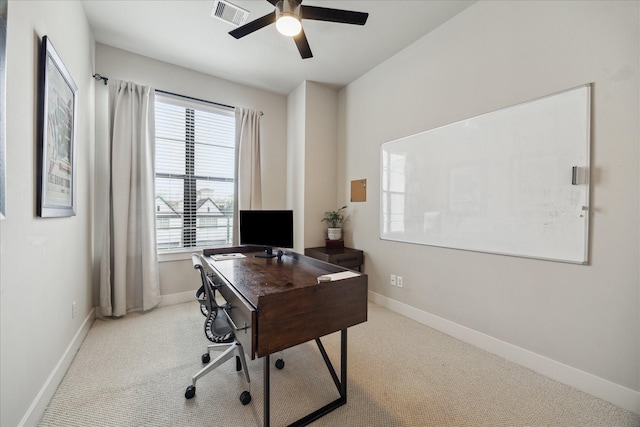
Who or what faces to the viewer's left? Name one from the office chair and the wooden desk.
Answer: the wooden desk

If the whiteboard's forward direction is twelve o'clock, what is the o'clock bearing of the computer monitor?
The computer monitor is roughly at 1 o'clock from the whiteboard.

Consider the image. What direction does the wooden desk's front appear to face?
to the viewer's left

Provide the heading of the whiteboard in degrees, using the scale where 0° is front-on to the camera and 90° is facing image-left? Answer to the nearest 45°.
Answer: approximately 45°

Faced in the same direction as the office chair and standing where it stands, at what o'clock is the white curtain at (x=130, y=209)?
The white curtain is roughly at 8 o'clock from the office chair.

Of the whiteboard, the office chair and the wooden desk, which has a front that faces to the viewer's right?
the office chair

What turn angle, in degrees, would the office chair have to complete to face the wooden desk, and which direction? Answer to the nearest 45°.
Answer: approximately 45° to its right

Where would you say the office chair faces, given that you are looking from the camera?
facing to the right of the viewer

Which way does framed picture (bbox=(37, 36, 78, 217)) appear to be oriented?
to the viewer's right

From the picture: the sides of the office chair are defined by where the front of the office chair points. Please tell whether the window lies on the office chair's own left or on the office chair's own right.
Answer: on the office chair's own left

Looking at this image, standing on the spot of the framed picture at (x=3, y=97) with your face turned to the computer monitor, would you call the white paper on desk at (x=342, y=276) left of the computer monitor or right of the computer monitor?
right
